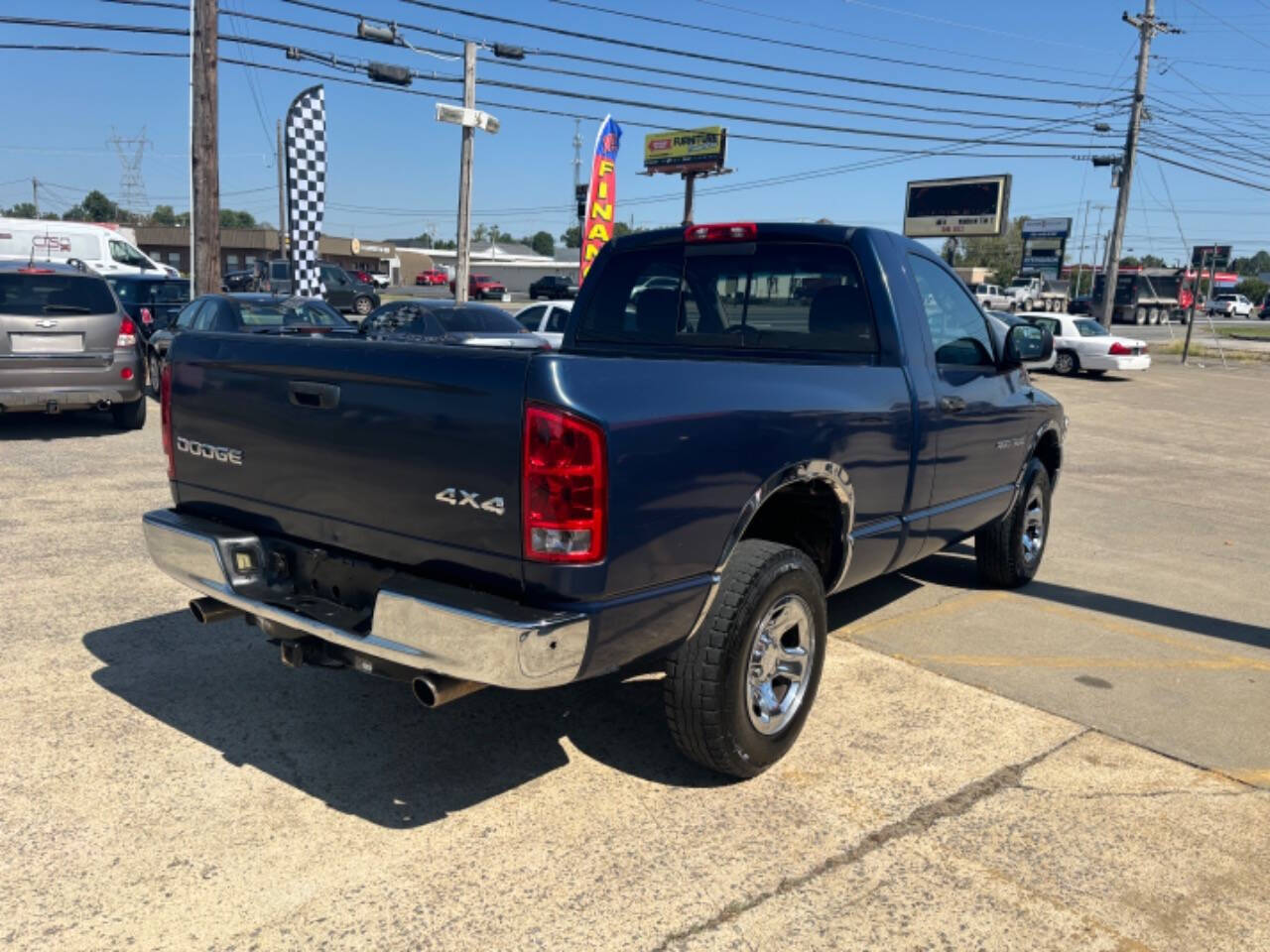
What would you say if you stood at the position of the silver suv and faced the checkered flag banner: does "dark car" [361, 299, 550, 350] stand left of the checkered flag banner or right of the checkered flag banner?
right

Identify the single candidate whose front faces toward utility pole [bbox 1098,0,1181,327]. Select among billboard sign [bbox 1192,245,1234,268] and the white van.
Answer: the white van

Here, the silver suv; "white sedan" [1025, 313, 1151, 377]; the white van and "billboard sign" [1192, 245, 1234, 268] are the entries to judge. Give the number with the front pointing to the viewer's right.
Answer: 1

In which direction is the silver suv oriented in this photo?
away from the camera

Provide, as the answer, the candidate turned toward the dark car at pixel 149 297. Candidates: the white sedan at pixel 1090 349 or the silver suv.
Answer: the silver suv

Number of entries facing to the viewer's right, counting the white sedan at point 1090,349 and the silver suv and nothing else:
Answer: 0

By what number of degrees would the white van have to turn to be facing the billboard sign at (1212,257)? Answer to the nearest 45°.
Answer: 0° — it already faces it

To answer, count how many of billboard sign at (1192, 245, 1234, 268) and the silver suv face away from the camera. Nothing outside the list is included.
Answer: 1

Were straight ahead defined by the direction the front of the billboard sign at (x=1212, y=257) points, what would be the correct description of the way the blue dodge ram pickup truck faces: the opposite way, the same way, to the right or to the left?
the opposite way

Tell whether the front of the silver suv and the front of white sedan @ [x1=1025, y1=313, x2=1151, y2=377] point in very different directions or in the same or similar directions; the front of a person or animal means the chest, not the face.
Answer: same or similar directions

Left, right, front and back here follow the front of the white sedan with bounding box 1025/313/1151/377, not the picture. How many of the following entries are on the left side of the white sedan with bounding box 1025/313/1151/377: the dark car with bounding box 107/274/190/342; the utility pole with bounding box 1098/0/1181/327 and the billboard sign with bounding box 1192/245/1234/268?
1

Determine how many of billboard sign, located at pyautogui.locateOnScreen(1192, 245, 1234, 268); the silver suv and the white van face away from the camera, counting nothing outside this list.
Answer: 1

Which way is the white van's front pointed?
to the viewer's right

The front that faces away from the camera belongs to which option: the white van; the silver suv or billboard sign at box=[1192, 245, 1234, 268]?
the silver suv
